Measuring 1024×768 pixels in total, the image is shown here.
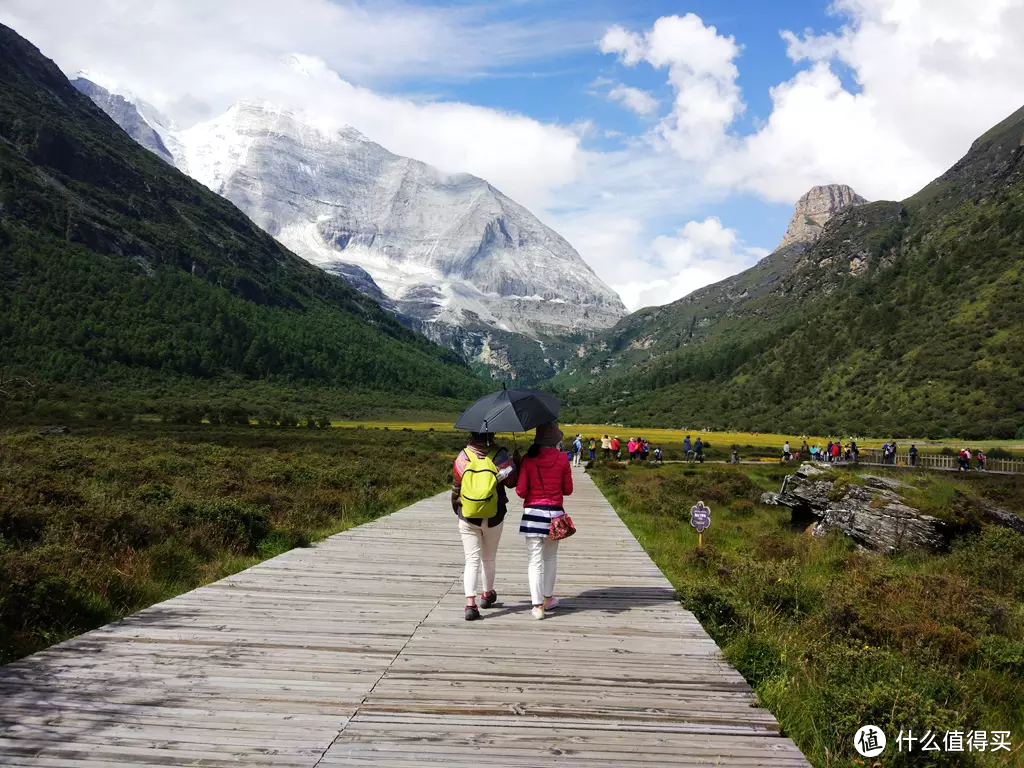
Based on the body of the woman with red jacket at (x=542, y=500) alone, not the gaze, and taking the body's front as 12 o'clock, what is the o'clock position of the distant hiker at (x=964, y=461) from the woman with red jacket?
The distant hiker is roughly at 1 o'clock from the woman with red jacket.

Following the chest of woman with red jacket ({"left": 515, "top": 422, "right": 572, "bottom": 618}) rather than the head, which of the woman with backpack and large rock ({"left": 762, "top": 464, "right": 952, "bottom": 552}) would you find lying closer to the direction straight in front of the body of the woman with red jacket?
the large rock

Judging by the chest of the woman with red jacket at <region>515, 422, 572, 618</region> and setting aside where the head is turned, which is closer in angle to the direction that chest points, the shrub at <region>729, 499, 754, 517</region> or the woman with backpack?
the shrub

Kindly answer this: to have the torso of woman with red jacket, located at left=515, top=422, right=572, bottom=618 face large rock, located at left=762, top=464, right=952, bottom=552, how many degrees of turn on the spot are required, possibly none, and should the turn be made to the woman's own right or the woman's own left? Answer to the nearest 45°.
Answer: approximately 45° to the woman's own right

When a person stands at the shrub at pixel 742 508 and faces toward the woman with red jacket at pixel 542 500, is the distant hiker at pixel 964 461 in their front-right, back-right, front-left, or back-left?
back-left

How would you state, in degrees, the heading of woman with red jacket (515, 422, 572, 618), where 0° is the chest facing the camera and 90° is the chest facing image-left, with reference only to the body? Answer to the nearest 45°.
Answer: approximately 180°

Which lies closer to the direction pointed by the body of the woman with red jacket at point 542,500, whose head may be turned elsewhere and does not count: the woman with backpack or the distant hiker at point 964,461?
the distant hiker

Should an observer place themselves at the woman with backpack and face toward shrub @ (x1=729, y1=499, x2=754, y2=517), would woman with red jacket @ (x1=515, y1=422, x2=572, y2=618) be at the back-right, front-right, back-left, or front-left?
front-right

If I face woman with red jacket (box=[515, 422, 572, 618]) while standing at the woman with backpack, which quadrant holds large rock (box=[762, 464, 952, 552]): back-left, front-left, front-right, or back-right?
front-left

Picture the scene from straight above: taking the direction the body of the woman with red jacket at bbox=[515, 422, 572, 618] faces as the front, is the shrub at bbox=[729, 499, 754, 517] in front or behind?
in front

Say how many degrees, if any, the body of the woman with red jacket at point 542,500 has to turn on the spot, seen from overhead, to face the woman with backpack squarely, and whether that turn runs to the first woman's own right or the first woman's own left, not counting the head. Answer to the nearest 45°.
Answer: approximately 90° to the first woman's own left
